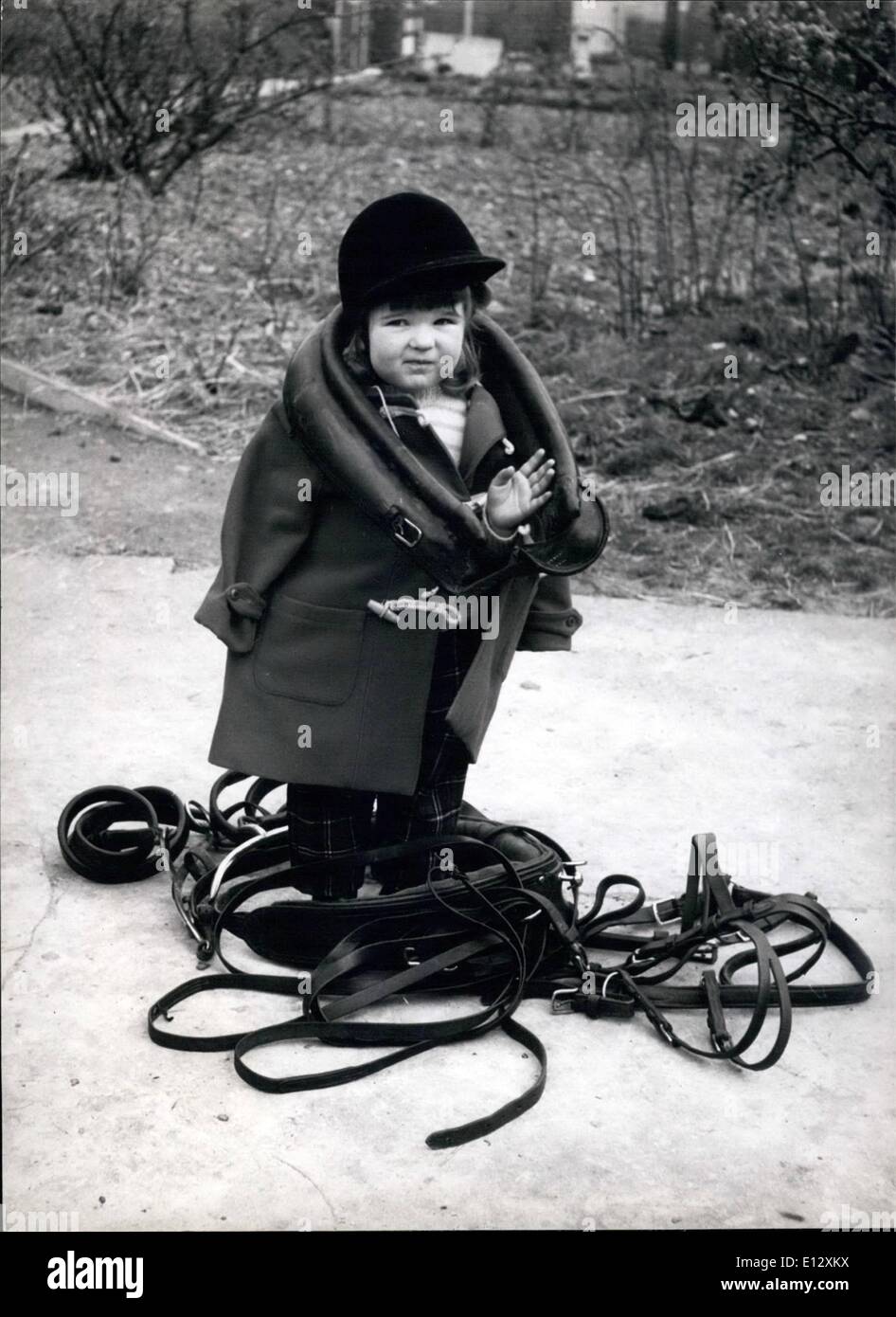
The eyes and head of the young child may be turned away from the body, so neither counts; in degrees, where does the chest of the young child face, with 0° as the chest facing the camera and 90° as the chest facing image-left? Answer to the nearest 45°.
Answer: approximately 315°

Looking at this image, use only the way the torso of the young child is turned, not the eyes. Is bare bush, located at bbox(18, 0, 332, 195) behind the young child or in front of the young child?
behind
